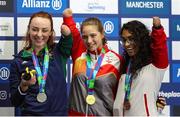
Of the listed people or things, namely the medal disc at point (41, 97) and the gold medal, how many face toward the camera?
2

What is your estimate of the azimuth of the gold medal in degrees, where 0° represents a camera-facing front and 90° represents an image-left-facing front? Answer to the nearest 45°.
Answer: approximately 0°

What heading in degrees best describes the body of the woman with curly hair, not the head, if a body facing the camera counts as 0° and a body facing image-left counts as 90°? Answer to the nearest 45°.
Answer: approximately 45°

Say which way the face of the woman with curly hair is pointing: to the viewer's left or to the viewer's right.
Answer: to the viewer's left
